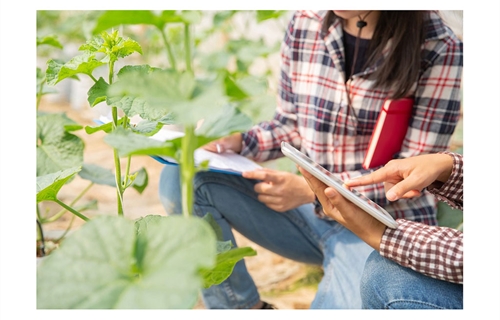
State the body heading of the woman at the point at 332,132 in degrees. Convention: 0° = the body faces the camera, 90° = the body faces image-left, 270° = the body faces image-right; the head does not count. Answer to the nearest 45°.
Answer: approximately 45°

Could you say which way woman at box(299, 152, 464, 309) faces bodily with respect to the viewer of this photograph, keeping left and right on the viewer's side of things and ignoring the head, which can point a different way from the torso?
facing to the left of the viewer
